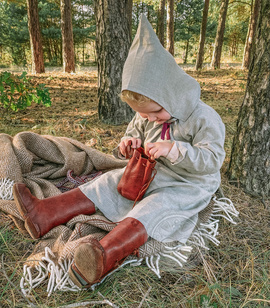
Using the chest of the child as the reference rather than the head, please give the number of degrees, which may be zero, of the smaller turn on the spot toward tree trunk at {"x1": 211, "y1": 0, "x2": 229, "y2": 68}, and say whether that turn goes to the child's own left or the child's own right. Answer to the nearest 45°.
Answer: approximately 135° to the child's own right

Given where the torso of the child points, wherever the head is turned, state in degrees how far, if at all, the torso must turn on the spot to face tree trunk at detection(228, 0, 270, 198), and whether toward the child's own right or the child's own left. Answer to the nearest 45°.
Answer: approximately 180°

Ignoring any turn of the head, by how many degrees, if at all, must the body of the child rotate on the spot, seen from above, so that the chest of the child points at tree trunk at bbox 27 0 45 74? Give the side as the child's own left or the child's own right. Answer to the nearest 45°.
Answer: approximately 135° to the child's own right

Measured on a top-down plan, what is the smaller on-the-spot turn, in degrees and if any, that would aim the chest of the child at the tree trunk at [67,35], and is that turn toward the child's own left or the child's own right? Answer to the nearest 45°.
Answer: approximately 135° to the child's own right

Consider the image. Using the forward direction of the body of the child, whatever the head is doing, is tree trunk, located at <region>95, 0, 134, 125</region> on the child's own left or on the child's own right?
on the child's own right

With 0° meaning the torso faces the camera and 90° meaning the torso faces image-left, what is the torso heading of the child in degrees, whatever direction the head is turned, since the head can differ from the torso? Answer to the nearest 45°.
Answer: approximately 45°

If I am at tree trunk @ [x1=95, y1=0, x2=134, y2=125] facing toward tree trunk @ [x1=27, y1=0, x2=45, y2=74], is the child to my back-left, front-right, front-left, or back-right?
back-left

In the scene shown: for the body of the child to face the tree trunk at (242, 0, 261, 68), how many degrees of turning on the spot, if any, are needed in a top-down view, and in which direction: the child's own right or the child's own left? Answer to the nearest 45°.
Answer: approximately 180°

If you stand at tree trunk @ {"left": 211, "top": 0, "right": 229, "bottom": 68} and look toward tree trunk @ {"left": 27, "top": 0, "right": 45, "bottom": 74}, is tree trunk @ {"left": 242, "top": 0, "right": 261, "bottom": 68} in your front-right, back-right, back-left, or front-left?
back-left
